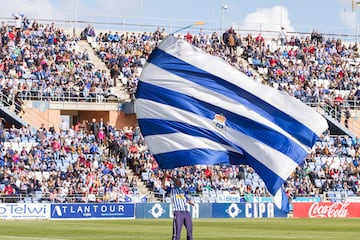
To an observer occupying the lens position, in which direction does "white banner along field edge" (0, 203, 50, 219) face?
facing the viewer
